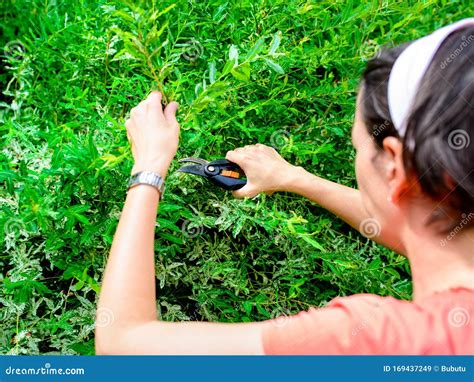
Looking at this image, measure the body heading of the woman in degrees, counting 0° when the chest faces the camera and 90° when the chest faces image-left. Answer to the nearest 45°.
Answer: approximately 135°

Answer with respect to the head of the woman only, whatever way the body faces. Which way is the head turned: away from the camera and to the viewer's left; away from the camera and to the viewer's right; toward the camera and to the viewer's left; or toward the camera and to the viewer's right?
away from the camera and to the viewer's left
